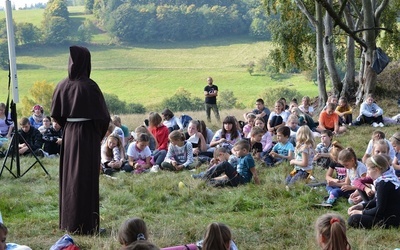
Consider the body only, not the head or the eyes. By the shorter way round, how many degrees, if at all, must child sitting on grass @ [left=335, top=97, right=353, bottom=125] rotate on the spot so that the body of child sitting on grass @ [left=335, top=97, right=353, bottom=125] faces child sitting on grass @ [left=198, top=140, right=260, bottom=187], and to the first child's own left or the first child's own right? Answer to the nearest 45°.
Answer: approximately 45° to the first child's own left

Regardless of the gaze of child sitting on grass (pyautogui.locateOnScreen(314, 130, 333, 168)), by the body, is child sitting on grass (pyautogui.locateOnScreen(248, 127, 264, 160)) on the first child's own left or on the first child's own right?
on the first child's own right

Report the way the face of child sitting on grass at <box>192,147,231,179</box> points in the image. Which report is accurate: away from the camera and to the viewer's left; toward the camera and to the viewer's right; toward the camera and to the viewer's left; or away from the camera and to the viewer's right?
toward the camera and to the viewer's left

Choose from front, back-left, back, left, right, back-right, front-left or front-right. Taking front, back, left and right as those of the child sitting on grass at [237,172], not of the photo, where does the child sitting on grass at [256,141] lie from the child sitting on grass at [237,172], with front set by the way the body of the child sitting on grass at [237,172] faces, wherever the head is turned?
right

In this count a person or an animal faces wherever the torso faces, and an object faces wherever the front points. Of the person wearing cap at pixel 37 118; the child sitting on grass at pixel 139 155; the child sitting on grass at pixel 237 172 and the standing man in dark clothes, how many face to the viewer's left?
1

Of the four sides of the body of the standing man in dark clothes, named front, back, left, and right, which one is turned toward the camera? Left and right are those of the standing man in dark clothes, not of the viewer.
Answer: front

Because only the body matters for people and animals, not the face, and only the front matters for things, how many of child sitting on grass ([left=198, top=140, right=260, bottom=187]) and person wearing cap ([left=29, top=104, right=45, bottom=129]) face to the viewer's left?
1

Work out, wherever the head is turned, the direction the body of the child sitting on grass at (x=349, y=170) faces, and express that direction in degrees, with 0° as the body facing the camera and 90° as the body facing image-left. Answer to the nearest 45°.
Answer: approximately 45°

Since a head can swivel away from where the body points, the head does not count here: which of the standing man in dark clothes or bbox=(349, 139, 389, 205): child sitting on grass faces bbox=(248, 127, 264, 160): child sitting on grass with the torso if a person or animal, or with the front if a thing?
the standing man in dark clothes
